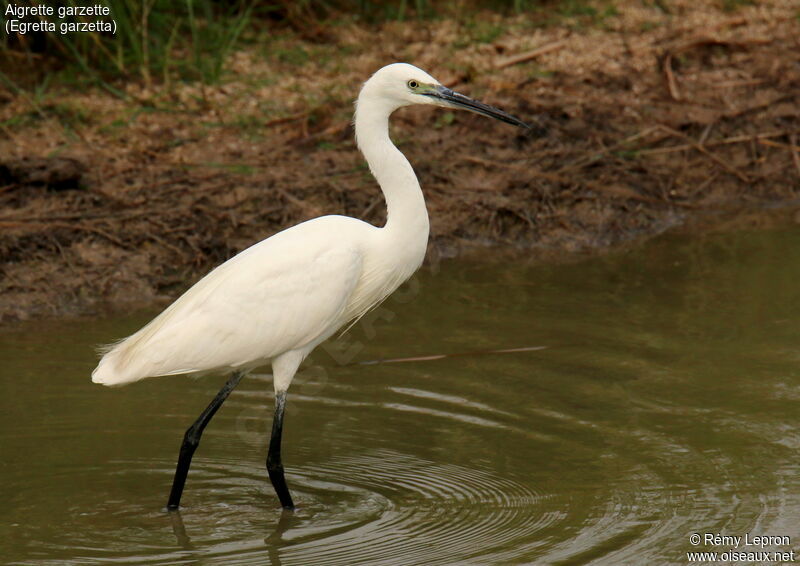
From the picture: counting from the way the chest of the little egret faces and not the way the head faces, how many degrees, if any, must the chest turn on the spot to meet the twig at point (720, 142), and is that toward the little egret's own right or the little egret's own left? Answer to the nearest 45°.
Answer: approximately 45° to the little egret's own left

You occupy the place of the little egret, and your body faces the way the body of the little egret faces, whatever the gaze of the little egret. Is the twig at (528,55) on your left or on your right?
on your left

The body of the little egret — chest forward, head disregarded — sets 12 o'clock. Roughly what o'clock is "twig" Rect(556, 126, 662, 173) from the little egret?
The twig is roughly at 10 o'clock from the little egret.

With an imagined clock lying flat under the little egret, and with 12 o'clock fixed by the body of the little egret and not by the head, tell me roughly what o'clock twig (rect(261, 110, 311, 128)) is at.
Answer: The twig is roughly at 9 o'clock from the little egret.

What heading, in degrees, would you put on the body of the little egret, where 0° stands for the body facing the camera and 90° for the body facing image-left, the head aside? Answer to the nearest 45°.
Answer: approximately 270°

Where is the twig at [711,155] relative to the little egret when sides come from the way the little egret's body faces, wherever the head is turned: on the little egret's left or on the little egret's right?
on the little egret's left

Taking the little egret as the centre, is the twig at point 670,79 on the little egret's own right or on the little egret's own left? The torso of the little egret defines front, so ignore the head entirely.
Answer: on the little egret's own left

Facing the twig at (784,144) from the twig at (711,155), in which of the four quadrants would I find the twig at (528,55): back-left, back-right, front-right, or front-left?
back-left

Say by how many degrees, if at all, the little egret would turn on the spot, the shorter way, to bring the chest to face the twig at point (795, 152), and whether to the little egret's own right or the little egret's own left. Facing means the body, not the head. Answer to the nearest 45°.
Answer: approximately 45° to the little egret's own left

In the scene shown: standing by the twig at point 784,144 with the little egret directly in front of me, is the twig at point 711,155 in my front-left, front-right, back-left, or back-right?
front-right
